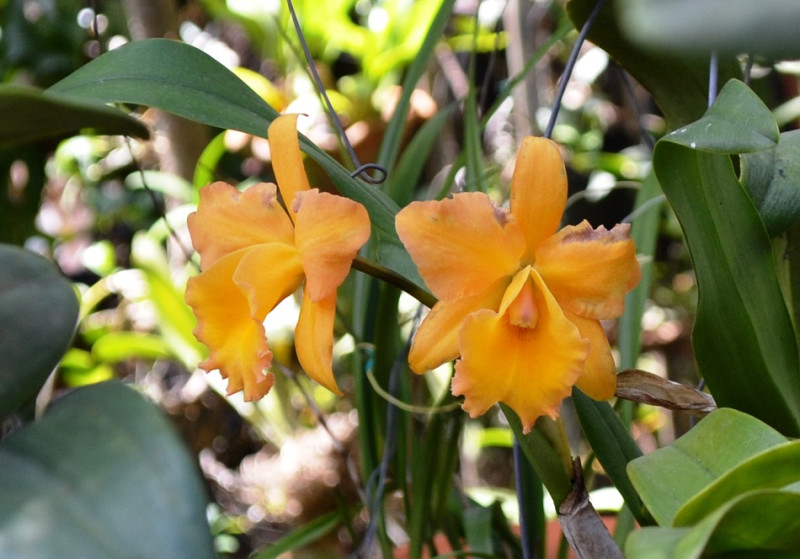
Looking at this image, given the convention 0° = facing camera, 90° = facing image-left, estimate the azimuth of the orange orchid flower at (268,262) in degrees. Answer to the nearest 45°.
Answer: approximately 45°

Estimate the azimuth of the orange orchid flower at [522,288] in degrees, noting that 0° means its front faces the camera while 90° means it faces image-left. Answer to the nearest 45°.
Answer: approximately 0°
